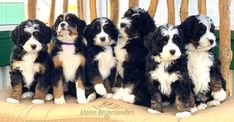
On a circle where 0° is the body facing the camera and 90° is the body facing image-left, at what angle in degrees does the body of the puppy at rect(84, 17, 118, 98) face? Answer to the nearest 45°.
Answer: approximately 0°

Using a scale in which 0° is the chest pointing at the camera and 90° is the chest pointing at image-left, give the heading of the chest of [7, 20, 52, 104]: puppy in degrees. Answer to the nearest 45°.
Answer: approximately 0°

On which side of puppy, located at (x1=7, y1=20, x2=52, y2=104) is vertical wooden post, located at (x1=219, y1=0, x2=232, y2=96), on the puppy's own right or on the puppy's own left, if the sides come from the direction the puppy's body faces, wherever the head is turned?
on the puppy's own left

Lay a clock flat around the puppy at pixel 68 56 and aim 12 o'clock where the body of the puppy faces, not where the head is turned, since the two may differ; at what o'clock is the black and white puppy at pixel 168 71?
The black and white puppy is roughly at 10 o'clock from the puppy.

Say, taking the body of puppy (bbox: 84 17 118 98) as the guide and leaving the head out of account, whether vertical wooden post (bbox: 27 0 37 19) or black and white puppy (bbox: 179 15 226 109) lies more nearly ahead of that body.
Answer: the black and white puppy

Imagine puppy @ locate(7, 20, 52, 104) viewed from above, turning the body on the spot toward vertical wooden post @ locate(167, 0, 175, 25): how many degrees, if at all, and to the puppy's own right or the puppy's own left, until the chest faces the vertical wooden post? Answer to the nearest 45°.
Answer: approximately 90° to the puppy's own left
